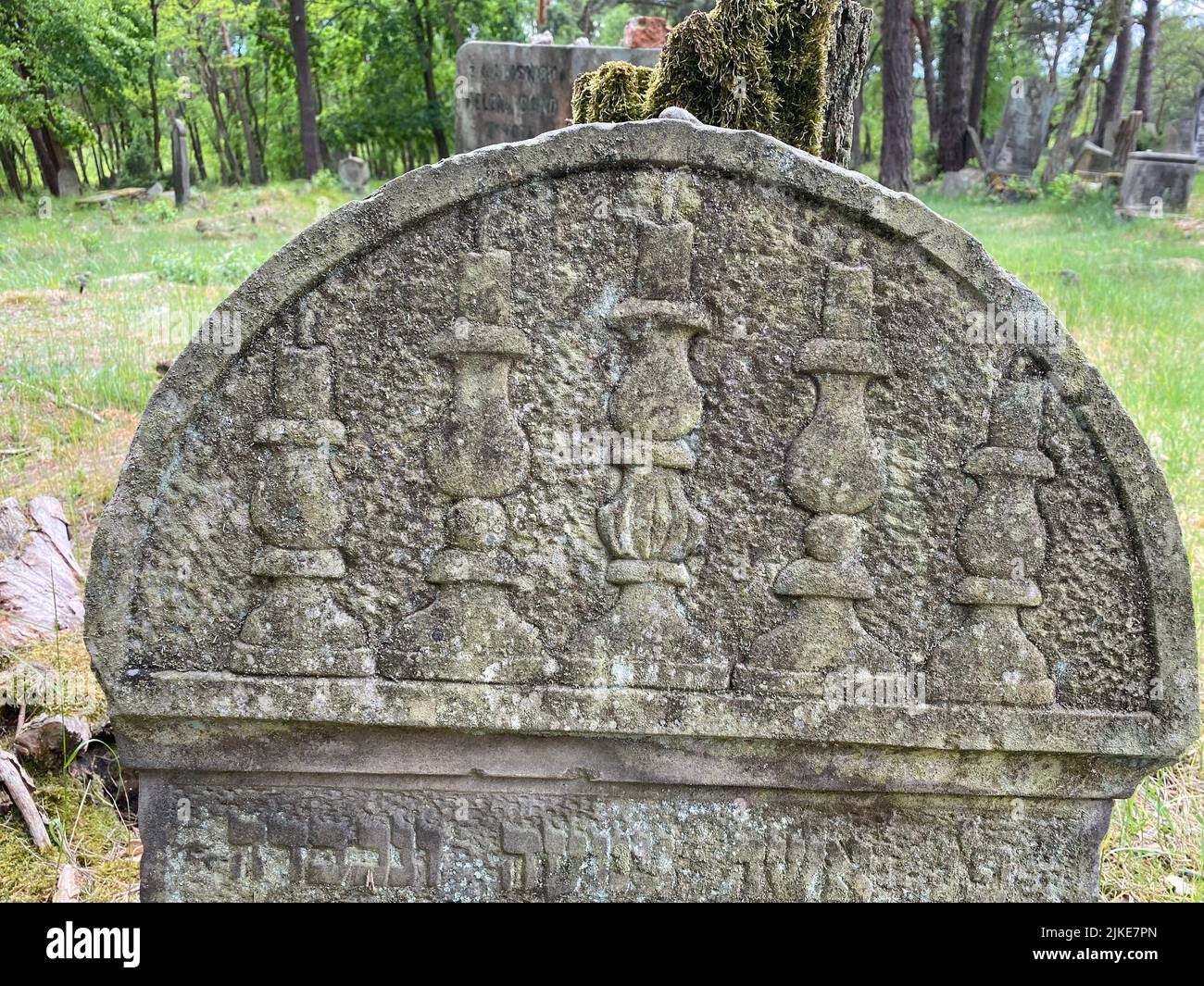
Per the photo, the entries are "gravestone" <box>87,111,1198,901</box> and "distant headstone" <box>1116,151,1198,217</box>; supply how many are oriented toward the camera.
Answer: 2

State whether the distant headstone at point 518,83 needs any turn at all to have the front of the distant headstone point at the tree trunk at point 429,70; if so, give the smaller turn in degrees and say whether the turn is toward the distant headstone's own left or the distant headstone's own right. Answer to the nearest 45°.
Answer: approximately 180°

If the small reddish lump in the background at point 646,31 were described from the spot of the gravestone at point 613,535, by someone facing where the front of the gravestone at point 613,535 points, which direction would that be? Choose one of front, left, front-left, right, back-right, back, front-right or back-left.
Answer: back

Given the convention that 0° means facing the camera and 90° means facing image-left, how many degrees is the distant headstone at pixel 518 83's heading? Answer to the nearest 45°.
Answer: approximately 0°
